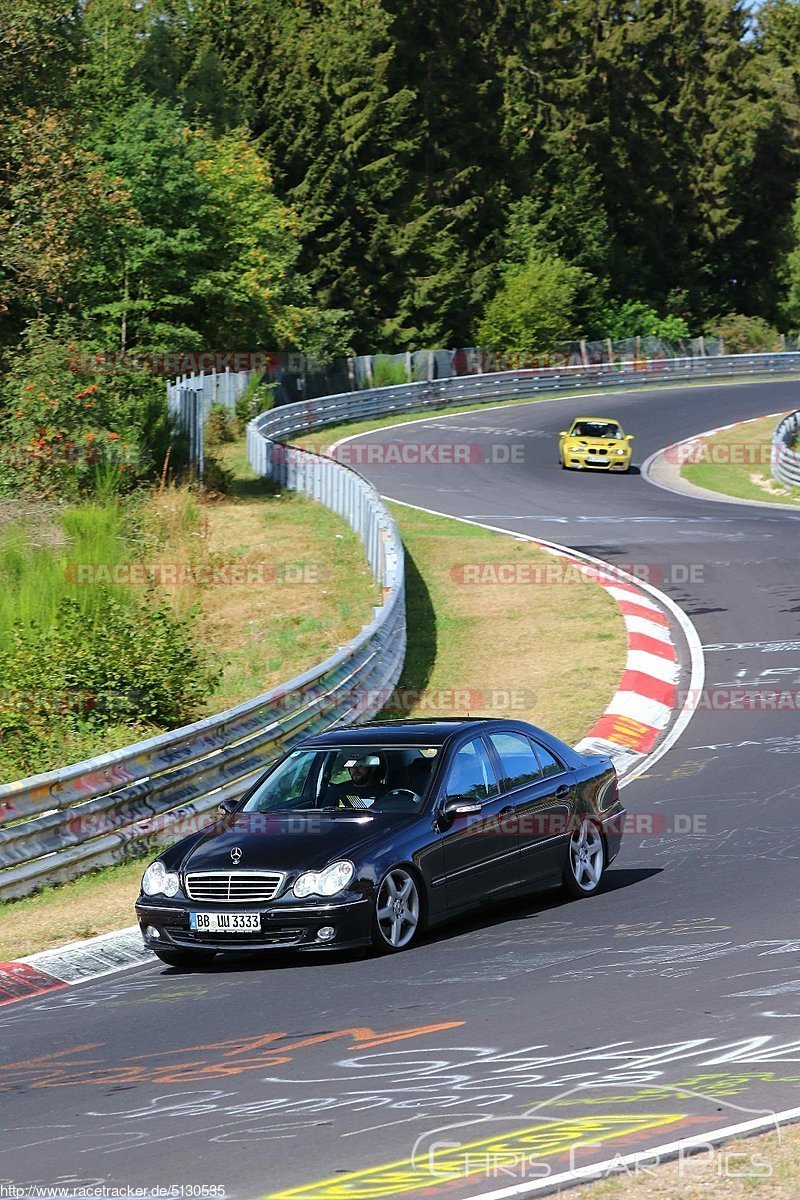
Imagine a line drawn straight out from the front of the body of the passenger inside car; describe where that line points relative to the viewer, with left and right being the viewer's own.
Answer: facing the viewer and to the left of the viewer

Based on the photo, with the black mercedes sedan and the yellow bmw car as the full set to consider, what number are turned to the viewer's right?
0

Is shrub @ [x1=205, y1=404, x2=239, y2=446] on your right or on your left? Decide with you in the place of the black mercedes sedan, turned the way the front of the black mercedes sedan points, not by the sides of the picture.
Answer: on your right

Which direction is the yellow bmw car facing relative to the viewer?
toward the camera

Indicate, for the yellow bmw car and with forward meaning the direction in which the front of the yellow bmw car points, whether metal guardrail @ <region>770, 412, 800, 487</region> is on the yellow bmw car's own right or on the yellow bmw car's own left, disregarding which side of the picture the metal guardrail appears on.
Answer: on the yellow bmw car's own left

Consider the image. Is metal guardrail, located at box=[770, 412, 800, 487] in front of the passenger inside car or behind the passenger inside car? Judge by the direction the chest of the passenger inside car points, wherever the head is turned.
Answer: behind

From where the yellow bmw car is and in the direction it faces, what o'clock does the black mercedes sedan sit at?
The black mercedes sedan is roughly at 12 o'clock from the yellow bmw car.

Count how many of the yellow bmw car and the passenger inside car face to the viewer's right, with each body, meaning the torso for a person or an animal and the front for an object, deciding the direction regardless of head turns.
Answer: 0
